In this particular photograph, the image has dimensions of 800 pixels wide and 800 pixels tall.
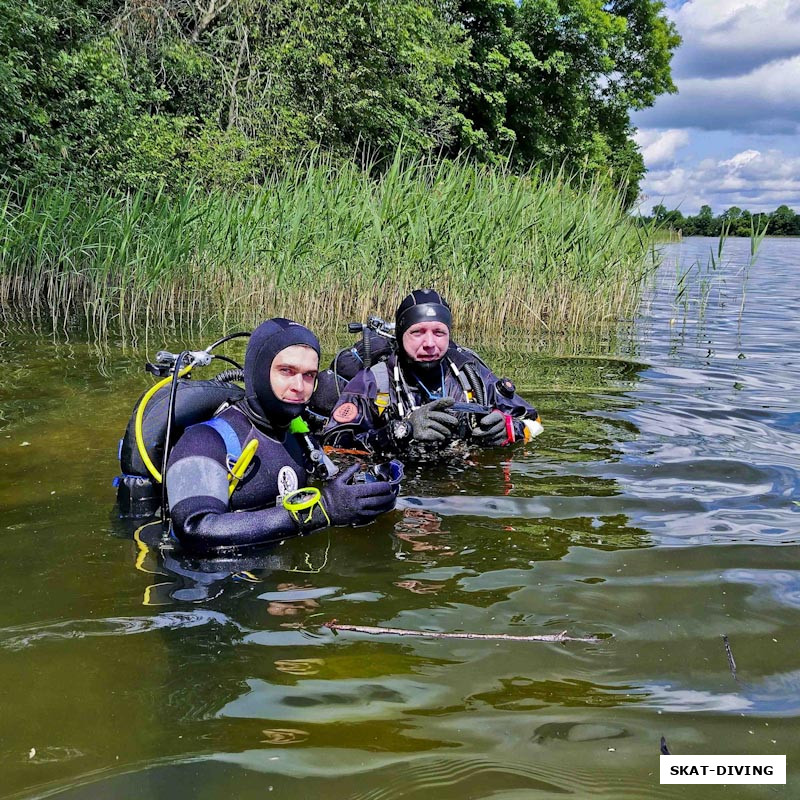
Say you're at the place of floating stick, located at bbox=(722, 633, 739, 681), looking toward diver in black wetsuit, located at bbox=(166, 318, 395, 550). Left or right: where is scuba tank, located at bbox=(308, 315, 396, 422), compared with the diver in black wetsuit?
right

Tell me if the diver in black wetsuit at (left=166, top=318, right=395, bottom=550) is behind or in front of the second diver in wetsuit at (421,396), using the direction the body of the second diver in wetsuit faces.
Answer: in front

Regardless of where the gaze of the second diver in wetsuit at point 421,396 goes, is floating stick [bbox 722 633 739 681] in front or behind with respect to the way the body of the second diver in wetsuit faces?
in front

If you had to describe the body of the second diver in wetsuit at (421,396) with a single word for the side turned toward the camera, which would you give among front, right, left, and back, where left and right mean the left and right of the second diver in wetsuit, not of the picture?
front

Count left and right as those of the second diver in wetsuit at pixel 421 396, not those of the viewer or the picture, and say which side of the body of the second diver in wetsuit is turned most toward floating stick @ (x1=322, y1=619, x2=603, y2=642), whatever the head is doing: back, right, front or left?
front

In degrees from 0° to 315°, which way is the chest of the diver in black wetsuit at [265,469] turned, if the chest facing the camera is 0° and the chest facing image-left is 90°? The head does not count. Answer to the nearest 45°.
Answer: approximately 315°

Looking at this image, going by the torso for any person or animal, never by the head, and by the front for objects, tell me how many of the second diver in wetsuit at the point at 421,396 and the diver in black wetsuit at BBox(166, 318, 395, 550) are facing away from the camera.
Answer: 0

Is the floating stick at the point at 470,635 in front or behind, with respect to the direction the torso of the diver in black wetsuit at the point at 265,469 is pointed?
in front
